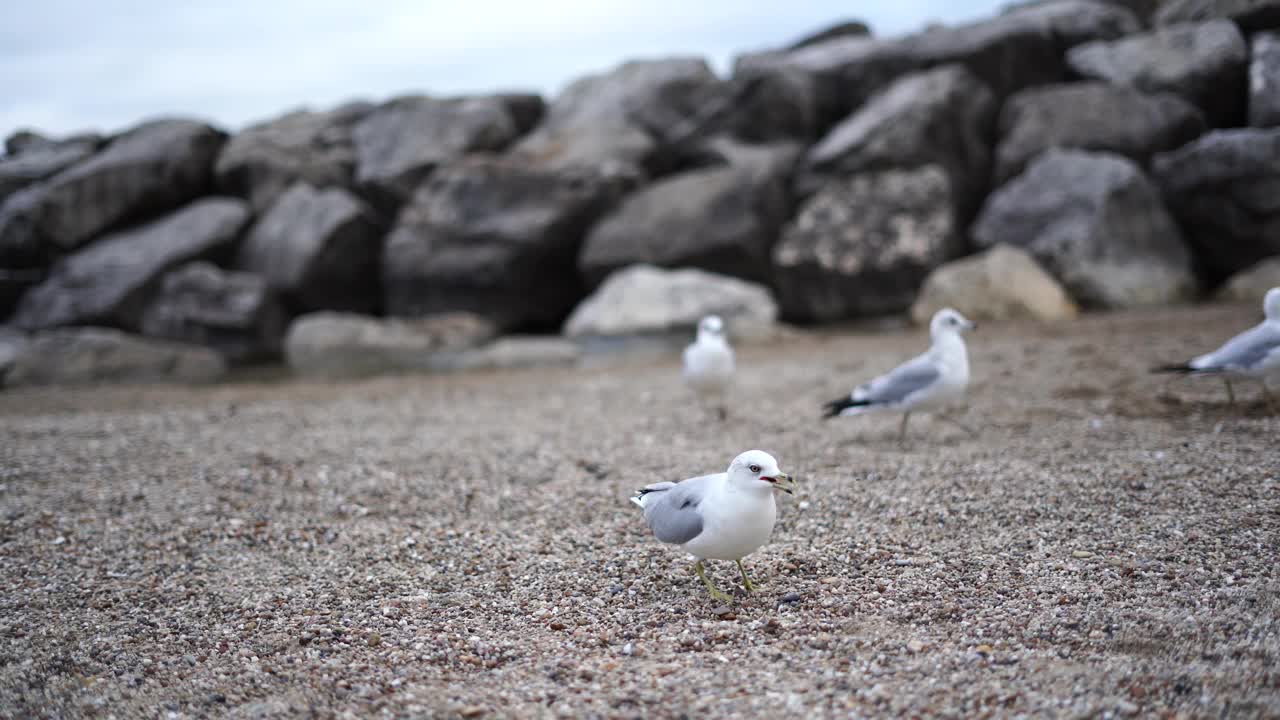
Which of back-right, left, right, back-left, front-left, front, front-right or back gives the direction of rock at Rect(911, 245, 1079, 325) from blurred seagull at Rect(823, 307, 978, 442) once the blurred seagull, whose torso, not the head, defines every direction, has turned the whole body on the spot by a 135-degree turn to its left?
front-right

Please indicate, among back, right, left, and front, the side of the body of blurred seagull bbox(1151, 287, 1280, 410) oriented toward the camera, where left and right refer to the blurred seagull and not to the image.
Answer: right

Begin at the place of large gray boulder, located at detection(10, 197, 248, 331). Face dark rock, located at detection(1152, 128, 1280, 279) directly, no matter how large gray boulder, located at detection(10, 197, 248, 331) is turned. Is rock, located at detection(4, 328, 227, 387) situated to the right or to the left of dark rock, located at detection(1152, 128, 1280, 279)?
right

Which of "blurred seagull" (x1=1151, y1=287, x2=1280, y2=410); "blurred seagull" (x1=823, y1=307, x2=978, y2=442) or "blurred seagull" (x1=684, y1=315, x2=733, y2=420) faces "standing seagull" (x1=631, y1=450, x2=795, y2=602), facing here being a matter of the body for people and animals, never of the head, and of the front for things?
"blurred seagull" (x1=684, y1=315, x2=733, y2=420)

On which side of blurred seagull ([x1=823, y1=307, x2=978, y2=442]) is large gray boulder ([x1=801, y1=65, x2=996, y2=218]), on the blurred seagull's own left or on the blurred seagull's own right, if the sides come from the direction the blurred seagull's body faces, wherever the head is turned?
on the blurred seagull's own left

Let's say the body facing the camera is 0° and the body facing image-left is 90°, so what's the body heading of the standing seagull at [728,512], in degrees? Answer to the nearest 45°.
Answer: approximately 315°

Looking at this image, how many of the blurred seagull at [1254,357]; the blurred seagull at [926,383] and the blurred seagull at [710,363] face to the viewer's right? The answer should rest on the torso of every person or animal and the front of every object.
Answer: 2

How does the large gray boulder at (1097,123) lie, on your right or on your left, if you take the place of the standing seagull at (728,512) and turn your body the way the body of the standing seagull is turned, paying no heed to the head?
on your left

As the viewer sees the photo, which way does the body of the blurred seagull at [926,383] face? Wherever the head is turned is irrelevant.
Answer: to the viewer's right

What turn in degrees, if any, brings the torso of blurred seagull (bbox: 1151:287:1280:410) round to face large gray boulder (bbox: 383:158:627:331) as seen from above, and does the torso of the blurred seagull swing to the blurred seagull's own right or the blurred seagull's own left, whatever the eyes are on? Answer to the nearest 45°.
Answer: approximately 135° to the blurred seagull's own left

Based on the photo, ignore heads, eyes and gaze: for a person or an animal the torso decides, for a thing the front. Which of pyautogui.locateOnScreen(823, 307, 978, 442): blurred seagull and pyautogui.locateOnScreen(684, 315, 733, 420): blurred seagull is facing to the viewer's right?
pyautogui.locateOnScreen(823, 307, 978, 442): blurred seagull
